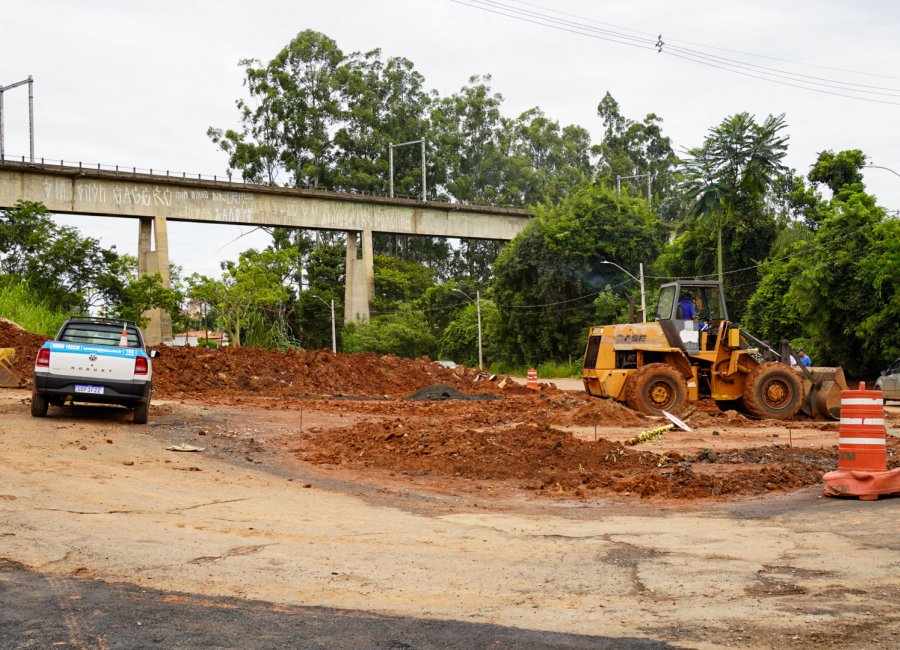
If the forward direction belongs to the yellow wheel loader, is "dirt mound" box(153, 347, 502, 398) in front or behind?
behind

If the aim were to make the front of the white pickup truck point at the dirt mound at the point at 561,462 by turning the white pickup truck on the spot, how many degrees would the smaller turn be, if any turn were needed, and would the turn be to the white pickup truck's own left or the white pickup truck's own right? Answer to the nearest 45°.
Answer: approximately 135° to the white pickup truck's own right

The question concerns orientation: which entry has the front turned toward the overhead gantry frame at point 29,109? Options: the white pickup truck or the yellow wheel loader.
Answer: the white pickup truck

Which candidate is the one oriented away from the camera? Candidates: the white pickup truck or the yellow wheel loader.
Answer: the white pickup truck

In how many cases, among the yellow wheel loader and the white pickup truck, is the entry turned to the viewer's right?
1

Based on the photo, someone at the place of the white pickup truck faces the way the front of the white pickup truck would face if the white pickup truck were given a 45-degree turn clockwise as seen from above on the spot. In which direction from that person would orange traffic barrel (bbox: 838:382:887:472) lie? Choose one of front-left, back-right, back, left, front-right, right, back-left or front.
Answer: right

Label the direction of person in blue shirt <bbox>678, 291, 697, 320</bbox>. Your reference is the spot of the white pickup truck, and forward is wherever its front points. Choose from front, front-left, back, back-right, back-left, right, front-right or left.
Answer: right

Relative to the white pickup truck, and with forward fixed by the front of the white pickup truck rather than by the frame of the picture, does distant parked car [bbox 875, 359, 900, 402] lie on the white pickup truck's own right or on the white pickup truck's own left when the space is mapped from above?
on the white pickup truck's own right

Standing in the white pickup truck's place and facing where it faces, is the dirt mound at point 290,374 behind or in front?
in front

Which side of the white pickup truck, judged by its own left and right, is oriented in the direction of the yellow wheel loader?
right

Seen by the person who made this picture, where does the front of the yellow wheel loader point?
facing to the right of the viewer

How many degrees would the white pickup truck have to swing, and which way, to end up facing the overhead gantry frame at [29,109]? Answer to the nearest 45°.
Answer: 0° — it already faces it

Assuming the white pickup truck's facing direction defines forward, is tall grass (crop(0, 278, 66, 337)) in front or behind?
in front

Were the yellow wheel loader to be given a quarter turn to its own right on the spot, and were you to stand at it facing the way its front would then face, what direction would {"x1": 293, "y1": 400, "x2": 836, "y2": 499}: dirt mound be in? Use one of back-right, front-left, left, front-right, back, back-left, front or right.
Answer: front

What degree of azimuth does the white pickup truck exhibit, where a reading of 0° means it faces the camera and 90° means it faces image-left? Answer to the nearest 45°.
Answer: approximately 180°

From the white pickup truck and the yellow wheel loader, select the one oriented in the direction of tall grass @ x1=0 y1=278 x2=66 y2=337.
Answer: the white pickup truck

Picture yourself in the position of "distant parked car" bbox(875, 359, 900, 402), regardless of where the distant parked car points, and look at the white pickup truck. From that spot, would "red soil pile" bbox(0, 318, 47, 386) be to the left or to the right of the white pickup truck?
right
